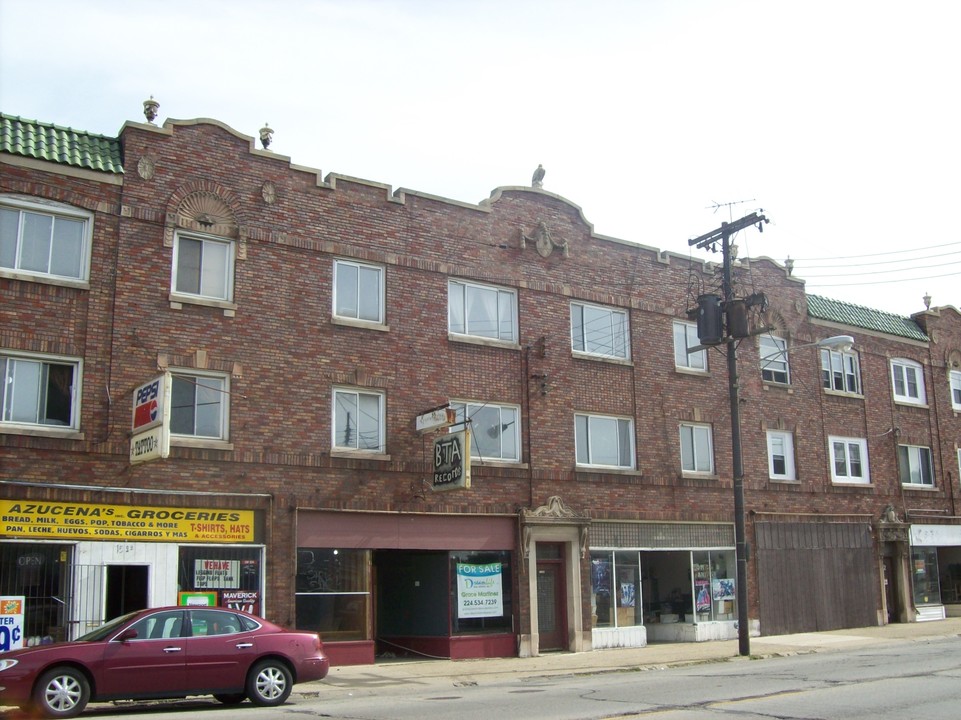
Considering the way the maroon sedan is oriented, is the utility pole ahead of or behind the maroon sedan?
behind

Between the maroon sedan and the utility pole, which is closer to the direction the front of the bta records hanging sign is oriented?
the maroon sedan

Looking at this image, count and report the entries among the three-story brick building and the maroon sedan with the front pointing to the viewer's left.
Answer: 1

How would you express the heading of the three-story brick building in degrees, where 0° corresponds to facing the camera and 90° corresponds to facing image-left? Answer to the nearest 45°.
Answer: approximately 315°

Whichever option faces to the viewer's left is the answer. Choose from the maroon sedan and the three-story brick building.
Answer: the maroon sedan
